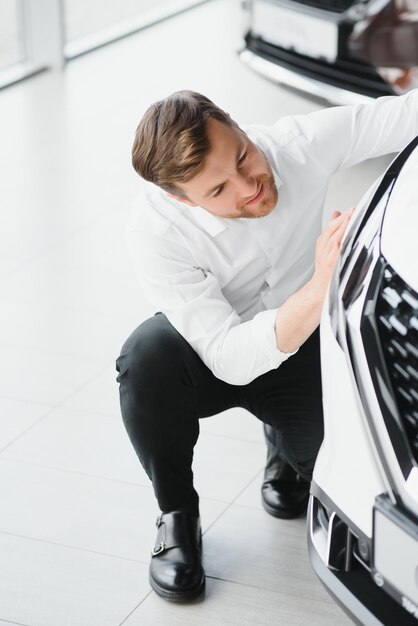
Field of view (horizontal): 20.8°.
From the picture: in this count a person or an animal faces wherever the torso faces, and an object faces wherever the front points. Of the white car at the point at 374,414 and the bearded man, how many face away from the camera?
0

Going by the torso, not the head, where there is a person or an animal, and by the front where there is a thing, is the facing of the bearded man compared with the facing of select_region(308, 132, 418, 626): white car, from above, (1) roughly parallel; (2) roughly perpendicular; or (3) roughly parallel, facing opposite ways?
roughly perpendicular

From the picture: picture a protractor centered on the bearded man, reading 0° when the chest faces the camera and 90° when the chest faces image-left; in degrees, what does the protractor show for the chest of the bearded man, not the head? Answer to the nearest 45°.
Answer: approximately 315°

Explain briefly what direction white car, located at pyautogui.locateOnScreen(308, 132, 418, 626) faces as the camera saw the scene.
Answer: facing the viewer and to the left of the viewer

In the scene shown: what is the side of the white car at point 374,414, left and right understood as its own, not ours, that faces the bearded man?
right

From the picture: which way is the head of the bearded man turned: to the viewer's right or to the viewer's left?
to the viewer's right

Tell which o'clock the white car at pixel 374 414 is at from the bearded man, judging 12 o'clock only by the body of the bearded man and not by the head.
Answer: The white car is roughly at 11 o'clock from the bearded man.
